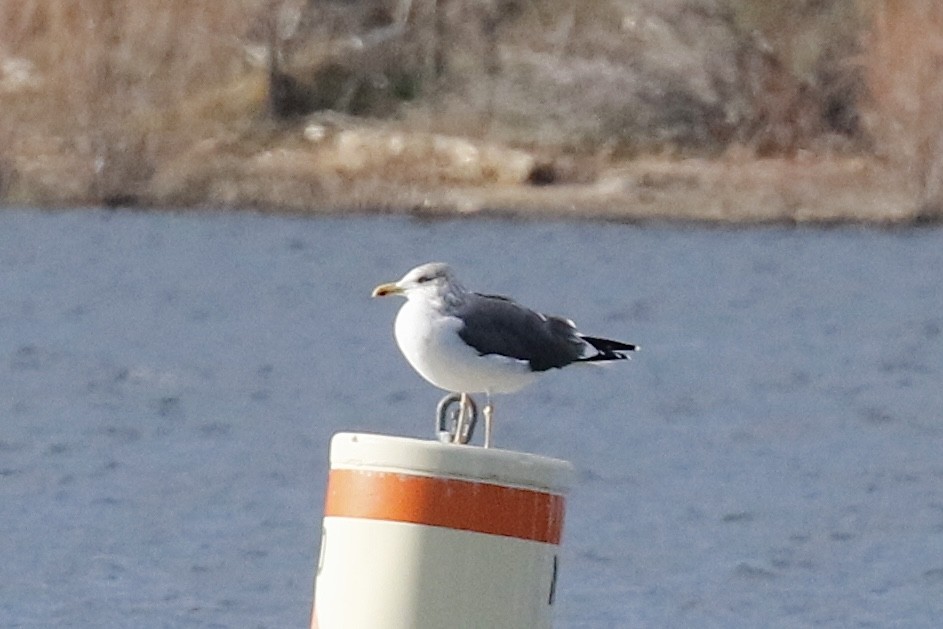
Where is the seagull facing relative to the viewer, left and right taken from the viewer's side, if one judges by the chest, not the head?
facing to the left of the viewer
